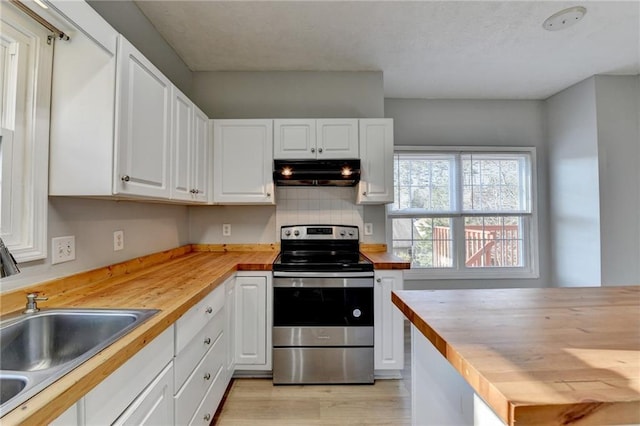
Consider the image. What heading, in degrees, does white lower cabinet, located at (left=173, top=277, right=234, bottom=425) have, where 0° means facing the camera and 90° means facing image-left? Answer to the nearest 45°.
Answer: approximately 315°

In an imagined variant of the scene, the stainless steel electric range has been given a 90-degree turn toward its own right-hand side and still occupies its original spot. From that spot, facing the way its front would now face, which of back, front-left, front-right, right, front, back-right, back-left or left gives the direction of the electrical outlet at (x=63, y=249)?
front-left

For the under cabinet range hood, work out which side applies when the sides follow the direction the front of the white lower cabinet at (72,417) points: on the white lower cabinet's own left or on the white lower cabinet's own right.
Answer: on the white lower cabinet's own left

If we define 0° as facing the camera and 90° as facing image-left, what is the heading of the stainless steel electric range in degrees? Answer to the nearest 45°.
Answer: approximately 0°

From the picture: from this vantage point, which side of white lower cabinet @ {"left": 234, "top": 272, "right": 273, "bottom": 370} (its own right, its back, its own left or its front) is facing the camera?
front

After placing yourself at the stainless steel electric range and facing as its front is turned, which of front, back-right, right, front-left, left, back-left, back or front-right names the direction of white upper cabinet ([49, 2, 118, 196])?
front-right

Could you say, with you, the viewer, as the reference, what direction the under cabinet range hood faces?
facing the viewer

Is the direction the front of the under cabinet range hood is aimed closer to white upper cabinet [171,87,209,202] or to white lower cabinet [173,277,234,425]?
the white lower cabinet

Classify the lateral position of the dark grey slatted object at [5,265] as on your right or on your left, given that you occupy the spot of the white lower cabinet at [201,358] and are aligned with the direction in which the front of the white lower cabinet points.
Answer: on your right

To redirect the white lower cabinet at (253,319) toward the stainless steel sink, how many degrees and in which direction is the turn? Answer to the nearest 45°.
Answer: approximately 45° to its right

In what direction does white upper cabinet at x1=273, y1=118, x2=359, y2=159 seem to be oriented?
toward the camera

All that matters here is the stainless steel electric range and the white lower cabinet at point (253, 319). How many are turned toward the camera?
2

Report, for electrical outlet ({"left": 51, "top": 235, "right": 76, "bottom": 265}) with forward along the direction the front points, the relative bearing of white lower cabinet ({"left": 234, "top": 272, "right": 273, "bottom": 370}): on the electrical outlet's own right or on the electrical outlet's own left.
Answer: on the electrical outlet's own left
